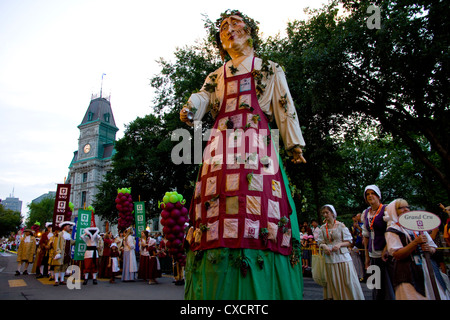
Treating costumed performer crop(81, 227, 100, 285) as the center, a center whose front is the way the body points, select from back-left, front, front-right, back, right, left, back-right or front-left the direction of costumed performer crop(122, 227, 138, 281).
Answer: back-left

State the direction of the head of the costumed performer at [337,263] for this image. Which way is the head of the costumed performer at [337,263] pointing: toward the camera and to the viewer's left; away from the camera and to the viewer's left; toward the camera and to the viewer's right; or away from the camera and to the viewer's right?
toward the camera and to the viewer's left

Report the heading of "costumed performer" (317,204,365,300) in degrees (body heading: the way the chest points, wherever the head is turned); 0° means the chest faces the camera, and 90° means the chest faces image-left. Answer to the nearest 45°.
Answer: approximately 45°

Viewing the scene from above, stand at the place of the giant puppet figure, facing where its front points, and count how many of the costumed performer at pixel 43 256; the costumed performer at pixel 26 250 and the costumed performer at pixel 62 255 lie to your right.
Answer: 3

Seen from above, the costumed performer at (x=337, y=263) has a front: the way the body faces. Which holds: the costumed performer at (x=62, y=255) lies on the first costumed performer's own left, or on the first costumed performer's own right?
on the first costumed performer's own right

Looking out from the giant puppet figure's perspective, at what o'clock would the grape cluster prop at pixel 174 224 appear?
The grape cluster prop is roughly at 4 o'clock from the giant puppet figure.

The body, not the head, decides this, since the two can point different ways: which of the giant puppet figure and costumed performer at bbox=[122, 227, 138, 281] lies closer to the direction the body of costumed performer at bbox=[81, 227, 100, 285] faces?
the giant puppet figure

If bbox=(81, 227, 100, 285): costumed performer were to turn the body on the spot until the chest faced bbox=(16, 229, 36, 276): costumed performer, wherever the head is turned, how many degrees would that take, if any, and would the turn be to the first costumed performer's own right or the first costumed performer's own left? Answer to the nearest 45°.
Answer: approximately 135° to the first costumed performer's own right

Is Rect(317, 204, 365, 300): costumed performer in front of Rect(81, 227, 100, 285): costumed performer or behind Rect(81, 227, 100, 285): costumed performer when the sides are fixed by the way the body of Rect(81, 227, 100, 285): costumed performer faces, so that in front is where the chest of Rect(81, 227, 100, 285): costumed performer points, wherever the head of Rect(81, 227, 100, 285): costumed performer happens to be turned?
in front

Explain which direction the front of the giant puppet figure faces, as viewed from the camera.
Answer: facing the viewer and to the left of the viewer
